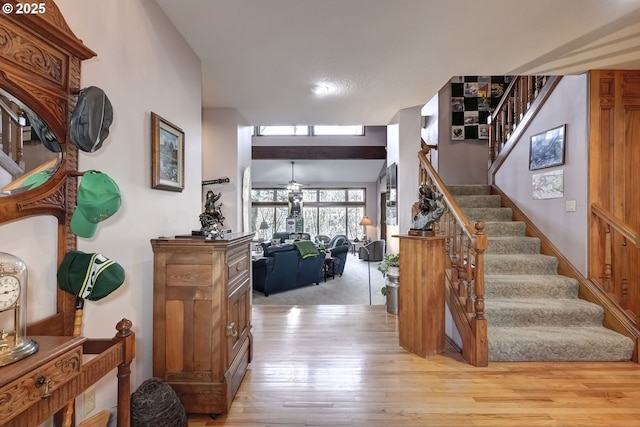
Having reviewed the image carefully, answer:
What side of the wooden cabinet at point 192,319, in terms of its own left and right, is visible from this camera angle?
right

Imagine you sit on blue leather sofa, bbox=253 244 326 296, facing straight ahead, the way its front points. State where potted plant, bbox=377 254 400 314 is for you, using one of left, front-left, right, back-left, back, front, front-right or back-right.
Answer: back

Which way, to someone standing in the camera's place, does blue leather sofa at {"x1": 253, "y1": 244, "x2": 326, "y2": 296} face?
facing away from the viewer and to the left of the viewer

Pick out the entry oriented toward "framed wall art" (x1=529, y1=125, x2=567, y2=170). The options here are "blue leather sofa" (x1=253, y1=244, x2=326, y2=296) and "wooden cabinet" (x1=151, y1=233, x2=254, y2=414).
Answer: the wooden cabinet

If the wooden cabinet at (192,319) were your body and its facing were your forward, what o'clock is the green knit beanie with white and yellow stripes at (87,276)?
The green knit beanie with white and yellow stripes is roughly at 4 o'clock from the wooden cabinet.

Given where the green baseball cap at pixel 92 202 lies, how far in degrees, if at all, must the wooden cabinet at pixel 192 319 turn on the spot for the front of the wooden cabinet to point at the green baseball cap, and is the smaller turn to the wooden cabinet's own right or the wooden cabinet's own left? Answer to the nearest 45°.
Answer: approximately 135° to the wooden cabinet's own right

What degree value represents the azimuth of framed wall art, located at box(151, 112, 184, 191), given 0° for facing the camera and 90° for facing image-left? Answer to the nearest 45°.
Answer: approximately 315°

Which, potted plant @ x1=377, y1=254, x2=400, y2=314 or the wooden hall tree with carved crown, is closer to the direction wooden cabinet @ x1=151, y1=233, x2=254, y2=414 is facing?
the potted plant

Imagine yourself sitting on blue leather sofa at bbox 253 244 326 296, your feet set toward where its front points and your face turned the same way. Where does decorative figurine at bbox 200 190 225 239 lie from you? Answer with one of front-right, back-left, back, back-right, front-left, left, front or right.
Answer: back-left

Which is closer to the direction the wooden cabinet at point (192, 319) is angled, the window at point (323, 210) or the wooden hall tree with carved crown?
the window

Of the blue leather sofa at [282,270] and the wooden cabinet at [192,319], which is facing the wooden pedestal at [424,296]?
the wooden cabinet

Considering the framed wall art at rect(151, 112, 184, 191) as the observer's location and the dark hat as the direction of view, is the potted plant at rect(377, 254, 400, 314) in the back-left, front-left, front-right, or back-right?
back-left

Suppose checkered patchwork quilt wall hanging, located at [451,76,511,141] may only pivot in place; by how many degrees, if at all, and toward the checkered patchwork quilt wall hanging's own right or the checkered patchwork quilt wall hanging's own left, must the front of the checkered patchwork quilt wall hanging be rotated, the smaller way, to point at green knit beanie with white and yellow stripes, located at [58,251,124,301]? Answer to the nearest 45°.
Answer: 0° — it already faces it

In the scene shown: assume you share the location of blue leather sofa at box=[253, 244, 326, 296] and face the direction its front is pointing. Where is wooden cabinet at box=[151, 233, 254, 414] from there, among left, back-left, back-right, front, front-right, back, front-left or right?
back-left

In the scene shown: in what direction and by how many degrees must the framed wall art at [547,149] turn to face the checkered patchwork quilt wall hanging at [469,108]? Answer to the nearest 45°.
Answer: approximately 90° to its right

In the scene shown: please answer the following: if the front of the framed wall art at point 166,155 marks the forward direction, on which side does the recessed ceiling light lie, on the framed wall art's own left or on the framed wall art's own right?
on the framed wall art's own left
